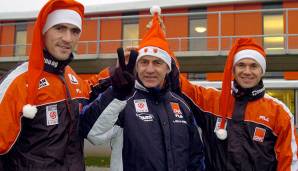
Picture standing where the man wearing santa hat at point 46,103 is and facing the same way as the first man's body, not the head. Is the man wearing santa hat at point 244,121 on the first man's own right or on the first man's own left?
on the first man's own left

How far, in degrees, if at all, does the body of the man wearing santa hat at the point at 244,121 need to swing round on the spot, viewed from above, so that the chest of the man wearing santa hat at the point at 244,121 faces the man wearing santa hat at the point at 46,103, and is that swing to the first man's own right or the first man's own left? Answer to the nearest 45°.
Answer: approximately 45° to the first man's own right
